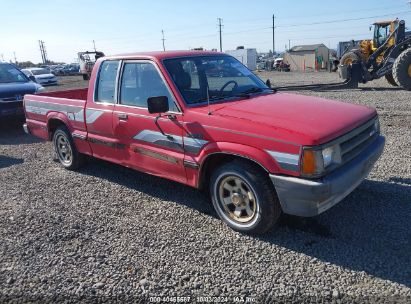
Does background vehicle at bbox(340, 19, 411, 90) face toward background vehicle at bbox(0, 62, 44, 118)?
yes

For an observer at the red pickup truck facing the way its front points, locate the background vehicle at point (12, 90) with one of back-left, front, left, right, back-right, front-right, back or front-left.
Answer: back

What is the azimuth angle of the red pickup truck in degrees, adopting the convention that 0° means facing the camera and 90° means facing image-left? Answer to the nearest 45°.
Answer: approximately 315°

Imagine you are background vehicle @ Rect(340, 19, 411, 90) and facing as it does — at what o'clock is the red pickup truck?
The red pickup truck is roughly at 11 o'clock from the background vehicle.

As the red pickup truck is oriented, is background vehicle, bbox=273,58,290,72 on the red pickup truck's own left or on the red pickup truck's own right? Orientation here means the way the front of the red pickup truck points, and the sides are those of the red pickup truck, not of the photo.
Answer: on the red pickup truck's own left

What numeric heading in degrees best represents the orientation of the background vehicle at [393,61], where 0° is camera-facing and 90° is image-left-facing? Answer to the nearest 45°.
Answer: approximately 45°

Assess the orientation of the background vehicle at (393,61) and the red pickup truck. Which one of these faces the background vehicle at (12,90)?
the background vehicle at (393,61)

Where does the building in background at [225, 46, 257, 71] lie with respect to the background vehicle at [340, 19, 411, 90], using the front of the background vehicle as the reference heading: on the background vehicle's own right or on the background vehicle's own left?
on the background vehicle's own right
